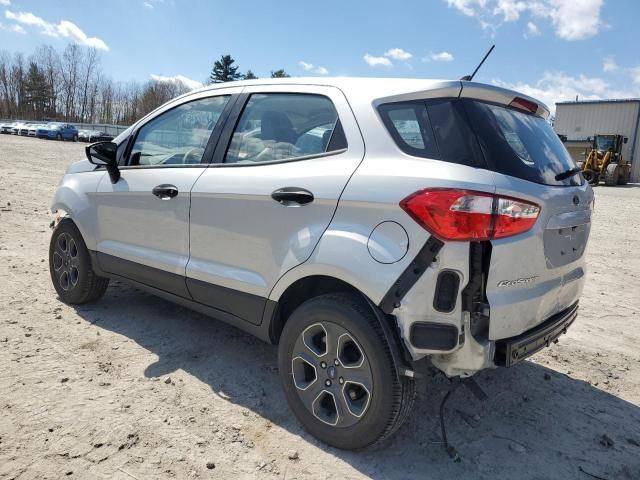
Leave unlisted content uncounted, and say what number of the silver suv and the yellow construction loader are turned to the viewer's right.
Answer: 0

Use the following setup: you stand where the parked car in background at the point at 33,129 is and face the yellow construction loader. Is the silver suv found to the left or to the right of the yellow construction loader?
right

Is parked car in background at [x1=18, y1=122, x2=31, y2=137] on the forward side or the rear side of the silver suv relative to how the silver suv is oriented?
on the forward side

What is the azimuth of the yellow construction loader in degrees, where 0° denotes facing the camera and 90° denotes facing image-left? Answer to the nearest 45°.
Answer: approximately 45°

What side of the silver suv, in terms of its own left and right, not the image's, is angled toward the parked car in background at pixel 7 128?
front

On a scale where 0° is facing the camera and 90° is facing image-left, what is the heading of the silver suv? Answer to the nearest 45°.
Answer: approximately 135°

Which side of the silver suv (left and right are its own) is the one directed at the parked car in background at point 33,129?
front

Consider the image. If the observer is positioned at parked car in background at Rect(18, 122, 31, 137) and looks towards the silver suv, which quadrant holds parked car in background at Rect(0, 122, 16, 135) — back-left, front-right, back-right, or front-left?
back-right

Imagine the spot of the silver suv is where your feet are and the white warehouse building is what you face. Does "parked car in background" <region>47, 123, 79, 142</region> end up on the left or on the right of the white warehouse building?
left
